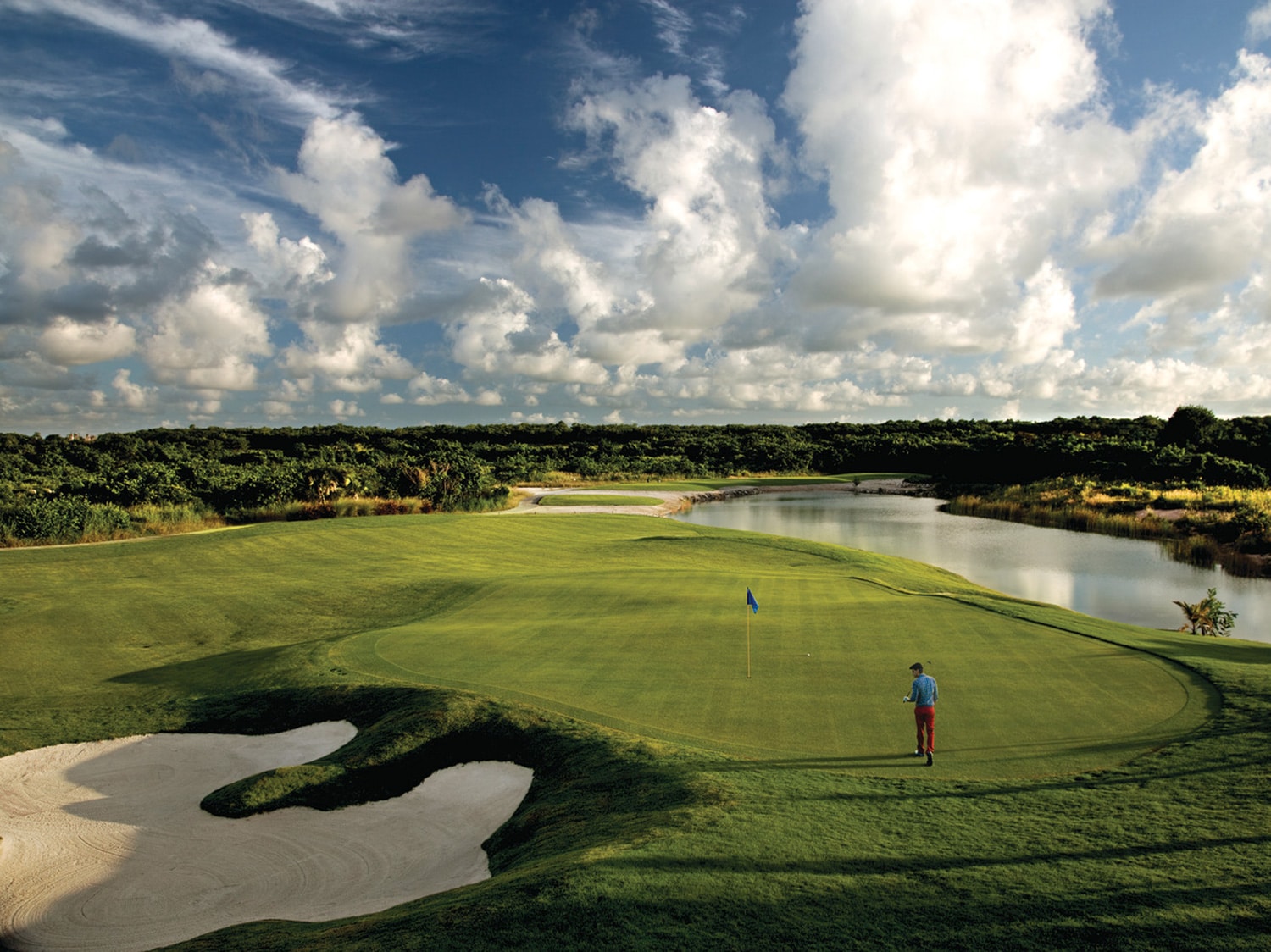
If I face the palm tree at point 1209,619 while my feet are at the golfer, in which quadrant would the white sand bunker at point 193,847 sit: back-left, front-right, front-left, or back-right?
back-left

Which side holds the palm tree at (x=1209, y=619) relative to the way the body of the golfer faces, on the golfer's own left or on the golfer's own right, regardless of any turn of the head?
on the golfer's own right

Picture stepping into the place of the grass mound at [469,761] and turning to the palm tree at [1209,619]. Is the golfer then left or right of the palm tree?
right

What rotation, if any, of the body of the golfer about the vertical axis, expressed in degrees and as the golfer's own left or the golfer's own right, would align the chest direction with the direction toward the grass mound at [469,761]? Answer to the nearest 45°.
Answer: approximately 45° to the golfer's own left
